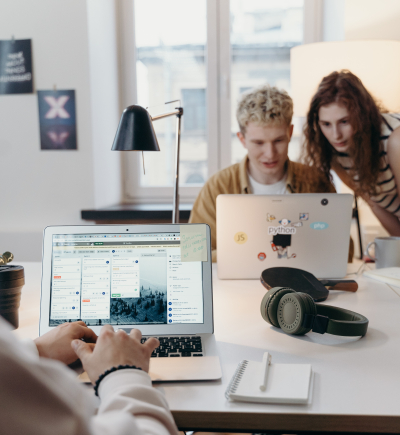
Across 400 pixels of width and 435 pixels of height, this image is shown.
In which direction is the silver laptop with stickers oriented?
away from the camera

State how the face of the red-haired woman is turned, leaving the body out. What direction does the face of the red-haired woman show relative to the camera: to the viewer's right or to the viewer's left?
to the viewer's left

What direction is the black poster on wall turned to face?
toward the camera

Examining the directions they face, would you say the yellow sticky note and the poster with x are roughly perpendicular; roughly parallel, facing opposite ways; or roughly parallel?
roughly parallel

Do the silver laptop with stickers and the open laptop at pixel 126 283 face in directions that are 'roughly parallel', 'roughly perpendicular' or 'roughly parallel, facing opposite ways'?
roughly parallel, facing opposite ways

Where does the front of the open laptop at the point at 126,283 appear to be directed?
toward the camera

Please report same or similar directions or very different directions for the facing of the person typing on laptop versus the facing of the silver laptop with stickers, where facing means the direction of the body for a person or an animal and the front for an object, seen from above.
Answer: same or similar directions

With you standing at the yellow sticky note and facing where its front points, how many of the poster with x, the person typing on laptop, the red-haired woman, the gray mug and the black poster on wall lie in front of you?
1

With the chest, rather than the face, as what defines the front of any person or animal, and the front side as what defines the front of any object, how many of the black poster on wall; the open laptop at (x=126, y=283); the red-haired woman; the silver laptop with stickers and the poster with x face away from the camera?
1

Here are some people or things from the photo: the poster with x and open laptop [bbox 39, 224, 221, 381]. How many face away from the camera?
0

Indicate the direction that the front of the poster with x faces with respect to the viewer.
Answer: facing the viewer
